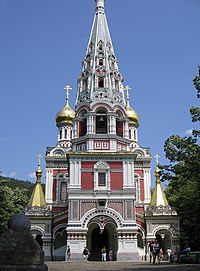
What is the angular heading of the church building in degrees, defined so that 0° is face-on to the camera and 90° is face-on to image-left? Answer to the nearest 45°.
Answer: approximately 0°
